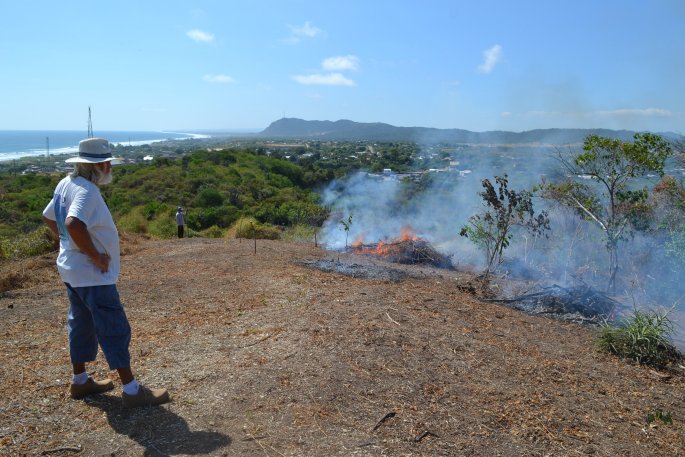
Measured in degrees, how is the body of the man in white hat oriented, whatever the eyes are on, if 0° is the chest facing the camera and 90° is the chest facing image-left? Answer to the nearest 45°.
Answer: approximately 225°

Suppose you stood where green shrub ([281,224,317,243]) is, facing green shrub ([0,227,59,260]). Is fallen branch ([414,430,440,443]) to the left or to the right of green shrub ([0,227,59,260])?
left

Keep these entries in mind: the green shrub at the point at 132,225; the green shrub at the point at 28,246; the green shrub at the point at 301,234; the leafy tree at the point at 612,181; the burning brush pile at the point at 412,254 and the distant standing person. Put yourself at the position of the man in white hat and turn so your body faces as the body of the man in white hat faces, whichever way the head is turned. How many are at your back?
0

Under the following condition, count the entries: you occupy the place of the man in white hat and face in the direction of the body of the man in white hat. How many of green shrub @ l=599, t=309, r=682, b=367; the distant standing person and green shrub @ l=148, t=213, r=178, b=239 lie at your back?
0

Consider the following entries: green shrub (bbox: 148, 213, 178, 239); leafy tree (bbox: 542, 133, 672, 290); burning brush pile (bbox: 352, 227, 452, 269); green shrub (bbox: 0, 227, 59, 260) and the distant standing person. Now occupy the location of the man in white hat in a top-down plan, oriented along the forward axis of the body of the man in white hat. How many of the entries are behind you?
0

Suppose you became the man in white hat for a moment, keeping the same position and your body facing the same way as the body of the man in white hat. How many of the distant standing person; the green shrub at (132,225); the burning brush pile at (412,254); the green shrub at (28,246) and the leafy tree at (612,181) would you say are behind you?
0

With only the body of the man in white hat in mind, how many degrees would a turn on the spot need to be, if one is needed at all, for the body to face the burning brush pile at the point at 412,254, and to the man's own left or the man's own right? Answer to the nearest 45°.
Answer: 0° — they already face it

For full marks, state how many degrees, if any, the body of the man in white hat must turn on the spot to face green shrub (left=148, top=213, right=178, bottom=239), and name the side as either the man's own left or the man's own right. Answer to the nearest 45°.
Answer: approximately 45° to the man's own left

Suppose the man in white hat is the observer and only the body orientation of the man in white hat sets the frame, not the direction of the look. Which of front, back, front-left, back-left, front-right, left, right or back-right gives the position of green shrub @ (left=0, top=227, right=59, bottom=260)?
front-left

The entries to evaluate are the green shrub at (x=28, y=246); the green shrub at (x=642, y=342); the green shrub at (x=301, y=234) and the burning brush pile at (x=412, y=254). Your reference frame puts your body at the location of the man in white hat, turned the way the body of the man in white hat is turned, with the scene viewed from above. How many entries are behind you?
0

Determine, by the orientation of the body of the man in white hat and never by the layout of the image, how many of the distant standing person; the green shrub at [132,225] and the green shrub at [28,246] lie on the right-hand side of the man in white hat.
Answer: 0

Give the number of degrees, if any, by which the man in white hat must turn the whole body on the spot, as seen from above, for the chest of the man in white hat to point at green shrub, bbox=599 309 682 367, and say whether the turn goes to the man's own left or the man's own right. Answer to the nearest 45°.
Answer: approximately 45° to the man's own right

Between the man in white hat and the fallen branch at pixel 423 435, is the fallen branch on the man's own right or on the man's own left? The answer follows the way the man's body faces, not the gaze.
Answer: on the man's own right

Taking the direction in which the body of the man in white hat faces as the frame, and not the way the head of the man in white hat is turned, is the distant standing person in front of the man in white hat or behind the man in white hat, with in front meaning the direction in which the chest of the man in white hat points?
in front

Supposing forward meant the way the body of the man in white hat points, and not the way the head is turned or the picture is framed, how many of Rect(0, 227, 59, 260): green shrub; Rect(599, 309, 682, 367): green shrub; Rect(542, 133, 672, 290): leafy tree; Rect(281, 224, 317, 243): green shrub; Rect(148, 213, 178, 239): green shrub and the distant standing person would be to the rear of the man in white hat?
0

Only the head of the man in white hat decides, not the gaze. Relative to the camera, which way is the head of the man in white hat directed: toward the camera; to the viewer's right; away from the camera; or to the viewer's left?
to the viewer's right
